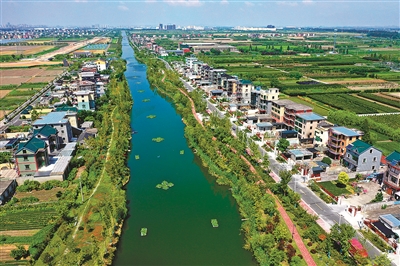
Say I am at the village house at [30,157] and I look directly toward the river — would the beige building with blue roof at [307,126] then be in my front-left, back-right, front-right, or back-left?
front-left

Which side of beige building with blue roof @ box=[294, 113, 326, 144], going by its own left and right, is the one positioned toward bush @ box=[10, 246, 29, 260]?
front

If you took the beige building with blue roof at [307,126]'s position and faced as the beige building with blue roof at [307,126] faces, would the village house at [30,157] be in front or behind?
in front

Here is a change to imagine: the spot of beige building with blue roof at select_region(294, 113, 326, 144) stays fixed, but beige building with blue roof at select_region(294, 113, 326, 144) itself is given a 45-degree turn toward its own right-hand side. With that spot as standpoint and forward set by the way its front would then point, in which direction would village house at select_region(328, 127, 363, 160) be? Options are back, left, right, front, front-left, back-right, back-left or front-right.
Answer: back-left

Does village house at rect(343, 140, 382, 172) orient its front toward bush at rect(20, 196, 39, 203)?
yes

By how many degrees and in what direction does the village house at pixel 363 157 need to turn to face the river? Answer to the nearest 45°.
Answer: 0° — it already faces it

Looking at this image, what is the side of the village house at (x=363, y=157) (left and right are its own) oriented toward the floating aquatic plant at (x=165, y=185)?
front

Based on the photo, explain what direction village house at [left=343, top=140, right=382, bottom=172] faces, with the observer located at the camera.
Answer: facing the viewer and to the left of the viewer

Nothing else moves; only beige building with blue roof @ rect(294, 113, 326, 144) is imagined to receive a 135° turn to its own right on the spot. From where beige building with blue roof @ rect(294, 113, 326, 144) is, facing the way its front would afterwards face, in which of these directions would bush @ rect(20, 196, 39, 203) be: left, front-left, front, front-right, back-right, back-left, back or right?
back-left

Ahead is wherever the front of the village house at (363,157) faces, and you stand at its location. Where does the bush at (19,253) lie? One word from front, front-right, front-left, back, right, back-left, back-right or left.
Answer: front

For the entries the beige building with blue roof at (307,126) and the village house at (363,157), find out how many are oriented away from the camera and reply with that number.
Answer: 0

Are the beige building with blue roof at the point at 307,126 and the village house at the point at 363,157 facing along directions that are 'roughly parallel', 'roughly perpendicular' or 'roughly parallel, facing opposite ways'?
roughly parallel

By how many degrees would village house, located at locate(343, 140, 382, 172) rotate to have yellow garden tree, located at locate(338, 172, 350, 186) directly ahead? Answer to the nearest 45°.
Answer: approximately 45° to its left
